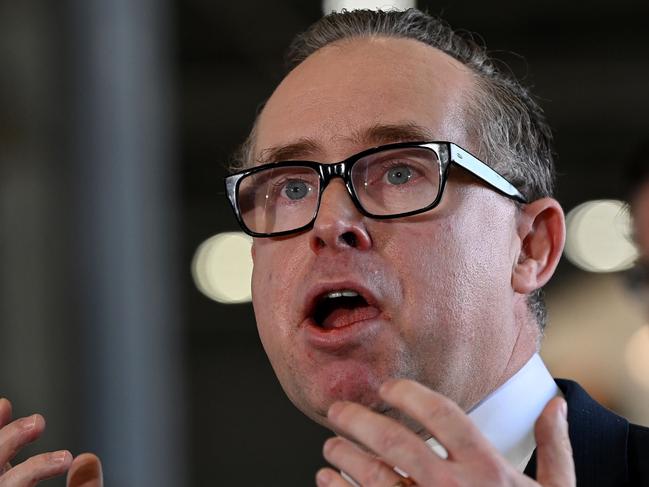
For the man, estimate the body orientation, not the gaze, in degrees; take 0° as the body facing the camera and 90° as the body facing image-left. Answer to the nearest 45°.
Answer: approximately 45°

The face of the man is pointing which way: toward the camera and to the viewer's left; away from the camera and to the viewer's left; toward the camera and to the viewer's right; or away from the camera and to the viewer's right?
toward the camera and to the viewer's left
